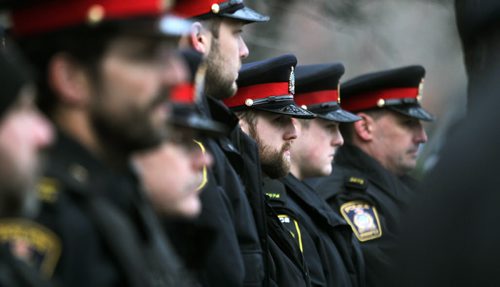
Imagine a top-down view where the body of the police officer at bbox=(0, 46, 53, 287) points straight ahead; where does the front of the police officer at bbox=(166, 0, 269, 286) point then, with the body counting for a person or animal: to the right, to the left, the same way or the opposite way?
the same way

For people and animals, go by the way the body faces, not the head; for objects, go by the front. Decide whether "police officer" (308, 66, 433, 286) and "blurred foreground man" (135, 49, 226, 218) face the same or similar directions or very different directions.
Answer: same or similar directions

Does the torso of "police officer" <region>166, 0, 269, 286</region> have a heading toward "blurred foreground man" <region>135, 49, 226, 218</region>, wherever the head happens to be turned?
no
